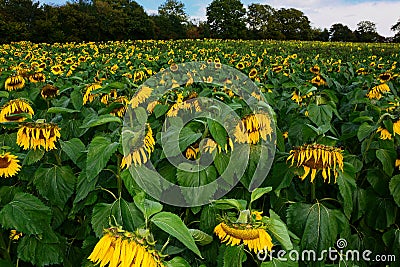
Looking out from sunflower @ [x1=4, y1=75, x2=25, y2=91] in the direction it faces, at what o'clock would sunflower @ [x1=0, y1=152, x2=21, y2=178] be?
sunflower @ [x1=0, y1=152, x2=21, y2=178] is roughly at 12 o'clock from sunflower @ [x1=4, y1=75, x2=25, y2=91].

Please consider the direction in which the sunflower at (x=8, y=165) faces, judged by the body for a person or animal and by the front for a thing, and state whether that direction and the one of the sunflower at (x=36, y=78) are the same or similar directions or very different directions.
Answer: same or similar directions

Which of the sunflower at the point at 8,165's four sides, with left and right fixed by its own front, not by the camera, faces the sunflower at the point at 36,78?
back

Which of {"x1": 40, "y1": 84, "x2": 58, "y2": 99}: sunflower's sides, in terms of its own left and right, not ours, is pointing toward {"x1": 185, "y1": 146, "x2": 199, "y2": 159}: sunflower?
front

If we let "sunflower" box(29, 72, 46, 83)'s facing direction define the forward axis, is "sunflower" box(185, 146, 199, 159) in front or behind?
in front

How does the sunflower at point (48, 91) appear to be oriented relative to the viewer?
toward the camera

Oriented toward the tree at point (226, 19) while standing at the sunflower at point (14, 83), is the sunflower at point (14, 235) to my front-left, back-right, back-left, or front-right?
back-right

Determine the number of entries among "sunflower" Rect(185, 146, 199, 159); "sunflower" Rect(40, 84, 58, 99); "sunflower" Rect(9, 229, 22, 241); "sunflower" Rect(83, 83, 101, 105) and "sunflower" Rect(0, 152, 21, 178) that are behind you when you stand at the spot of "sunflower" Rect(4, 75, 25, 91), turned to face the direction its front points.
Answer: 0

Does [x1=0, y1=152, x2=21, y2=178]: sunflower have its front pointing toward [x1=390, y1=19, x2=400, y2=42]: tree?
no

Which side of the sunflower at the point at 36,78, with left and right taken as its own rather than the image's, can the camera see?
front

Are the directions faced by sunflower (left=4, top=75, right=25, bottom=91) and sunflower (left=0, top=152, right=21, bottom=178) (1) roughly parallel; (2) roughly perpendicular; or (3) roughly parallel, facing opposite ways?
roughly parallel

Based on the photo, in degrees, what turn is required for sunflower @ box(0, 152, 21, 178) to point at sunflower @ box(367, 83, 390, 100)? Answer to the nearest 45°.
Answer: approximately 90° to its left

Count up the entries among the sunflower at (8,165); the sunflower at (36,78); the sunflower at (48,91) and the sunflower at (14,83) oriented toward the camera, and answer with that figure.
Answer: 4

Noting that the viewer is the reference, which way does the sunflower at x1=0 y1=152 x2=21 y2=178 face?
facing the viewer

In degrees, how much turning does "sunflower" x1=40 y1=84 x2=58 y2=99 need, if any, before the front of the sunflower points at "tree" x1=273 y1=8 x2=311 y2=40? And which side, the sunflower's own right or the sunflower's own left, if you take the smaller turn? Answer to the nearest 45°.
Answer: approximately 135° to the sunflower's own left

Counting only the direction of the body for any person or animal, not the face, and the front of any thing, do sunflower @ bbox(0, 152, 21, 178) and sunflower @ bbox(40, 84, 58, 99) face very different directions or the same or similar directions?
same or similar directions

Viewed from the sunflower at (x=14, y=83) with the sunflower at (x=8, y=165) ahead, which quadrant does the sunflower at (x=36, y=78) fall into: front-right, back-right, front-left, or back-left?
back-left

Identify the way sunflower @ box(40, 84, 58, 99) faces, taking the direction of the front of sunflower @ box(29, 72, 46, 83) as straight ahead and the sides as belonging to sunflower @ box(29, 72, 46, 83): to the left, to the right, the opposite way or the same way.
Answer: the same way
